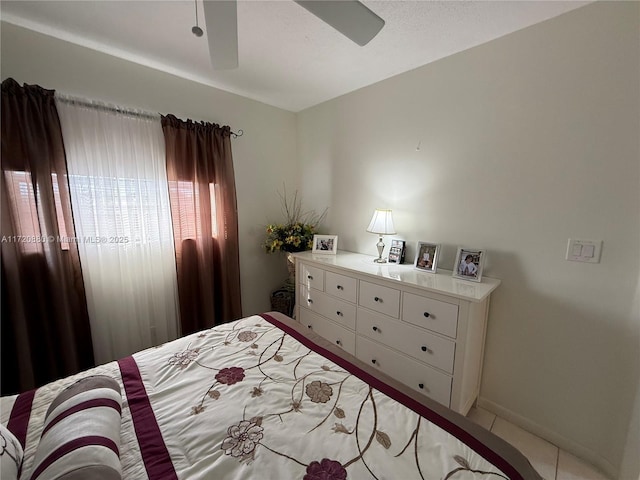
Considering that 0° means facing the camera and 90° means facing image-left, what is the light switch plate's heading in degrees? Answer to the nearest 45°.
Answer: approximately 0°

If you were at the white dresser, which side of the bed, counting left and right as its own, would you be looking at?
front

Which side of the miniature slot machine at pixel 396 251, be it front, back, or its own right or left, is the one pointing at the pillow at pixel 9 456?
front

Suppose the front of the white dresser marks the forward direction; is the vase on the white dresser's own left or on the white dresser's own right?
on the white dresser's own right

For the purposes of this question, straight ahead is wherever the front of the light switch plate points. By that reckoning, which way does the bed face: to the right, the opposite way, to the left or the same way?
the opposite way

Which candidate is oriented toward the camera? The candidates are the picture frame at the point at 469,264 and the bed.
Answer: the picture frame

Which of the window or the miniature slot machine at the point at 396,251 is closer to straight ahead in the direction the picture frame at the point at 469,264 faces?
the window

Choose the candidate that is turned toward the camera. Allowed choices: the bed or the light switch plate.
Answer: the light switch plate

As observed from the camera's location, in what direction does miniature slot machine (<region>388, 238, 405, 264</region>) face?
facing the viewer and to the left of the viewer

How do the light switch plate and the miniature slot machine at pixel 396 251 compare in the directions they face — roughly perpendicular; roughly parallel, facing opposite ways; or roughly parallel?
roughly parallel

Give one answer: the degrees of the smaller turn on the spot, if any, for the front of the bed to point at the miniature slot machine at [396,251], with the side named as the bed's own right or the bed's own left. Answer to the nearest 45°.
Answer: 0° — it already faces it

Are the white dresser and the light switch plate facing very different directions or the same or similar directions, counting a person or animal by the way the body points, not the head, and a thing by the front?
same or similar directions

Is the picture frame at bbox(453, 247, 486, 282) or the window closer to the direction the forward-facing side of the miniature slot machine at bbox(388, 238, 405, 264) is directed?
the window
